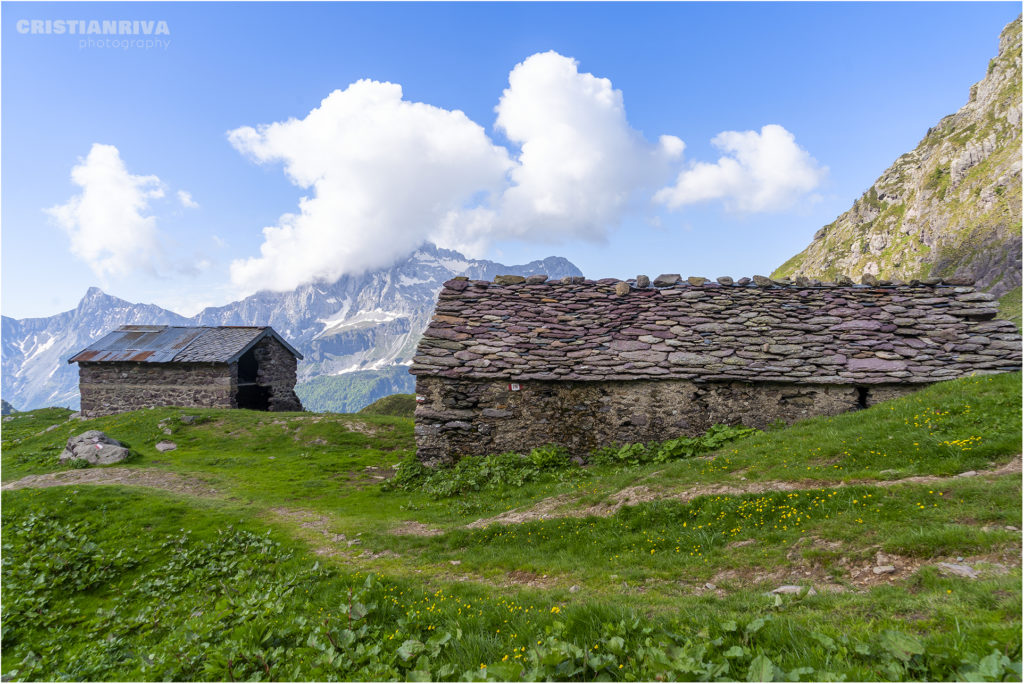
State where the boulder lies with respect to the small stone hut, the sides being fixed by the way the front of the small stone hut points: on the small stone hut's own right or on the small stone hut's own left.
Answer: on the small stone hut's own right

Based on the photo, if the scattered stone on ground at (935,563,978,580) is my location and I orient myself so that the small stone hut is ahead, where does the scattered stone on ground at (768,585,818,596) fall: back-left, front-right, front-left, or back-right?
front-left

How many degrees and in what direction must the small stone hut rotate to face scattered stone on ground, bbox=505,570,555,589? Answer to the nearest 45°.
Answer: approximately 45° to its right

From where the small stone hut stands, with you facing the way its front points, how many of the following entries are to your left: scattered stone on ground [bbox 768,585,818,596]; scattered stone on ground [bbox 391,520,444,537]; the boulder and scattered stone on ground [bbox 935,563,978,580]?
0

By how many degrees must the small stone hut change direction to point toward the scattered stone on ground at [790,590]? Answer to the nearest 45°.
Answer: approximately 45° to its right

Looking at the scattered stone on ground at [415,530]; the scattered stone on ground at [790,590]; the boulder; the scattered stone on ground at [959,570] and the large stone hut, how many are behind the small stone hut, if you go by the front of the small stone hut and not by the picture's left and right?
0

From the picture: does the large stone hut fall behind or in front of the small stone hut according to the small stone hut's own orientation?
in front

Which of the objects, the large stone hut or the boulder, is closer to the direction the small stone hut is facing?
the large stone hut

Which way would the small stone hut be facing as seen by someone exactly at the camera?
facing the viewer and to the right of the viewer

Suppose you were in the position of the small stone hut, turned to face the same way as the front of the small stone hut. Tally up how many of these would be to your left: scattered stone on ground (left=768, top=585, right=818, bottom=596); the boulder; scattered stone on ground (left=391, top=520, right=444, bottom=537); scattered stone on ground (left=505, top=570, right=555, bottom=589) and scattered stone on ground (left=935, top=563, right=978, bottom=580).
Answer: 0

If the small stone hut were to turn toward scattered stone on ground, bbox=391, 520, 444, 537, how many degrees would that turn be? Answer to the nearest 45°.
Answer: approximately 45° to its right

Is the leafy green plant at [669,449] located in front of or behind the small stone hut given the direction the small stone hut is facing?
in front

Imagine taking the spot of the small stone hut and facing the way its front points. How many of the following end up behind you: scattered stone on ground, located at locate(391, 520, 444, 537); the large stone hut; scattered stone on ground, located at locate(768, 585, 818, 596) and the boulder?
0

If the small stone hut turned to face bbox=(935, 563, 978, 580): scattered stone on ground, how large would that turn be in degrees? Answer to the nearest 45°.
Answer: approximately 45° to its right
